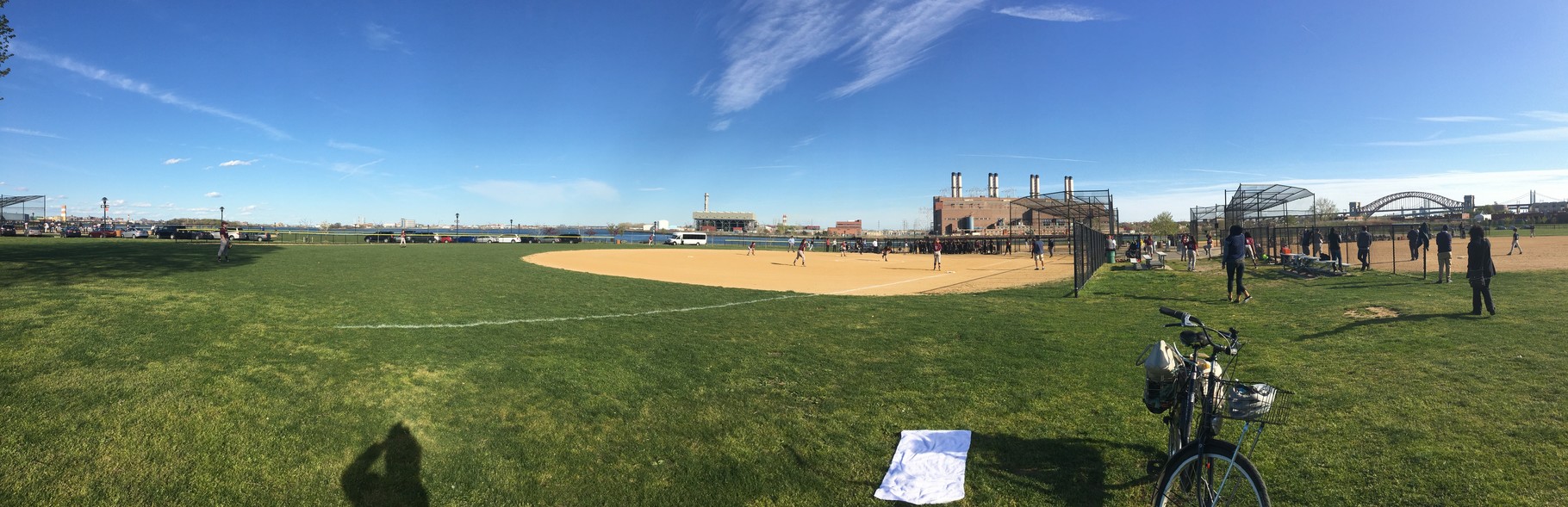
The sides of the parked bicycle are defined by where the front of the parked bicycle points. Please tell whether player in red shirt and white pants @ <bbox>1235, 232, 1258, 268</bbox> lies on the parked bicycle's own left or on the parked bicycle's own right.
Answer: on the parked bicycle's own left

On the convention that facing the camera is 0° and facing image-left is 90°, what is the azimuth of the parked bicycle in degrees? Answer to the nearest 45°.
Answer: approximately 315°

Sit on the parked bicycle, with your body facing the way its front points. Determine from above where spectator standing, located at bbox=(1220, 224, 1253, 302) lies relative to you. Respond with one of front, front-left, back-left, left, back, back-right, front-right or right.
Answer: back-left

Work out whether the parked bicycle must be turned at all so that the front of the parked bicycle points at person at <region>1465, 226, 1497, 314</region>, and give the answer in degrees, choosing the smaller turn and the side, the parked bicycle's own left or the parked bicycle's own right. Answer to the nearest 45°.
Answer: approximately 135° to the parked bicycle's own left
